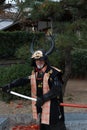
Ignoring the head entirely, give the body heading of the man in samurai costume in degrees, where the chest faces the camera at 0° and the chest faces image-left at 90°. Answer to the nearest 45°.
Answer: approximately 45°

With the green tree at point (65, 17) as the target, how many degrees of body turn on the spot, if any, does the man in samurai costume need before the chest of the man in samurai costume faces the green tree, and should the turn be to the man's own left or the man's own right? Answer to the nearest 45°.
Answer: approximately 135° to the man's own right
